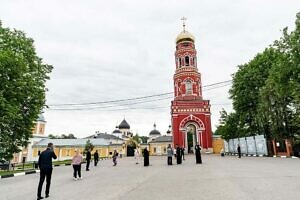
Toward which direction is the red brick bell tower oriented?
toward the camera

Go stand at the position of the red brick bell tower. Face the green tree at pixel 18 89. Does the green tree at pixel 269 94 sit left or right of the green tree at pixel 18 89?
left

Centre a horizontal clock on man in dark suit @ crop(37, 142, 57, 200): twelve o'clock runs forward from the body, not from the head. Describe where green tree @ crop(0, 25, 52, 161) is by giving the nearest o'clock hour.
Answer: The green tree is roughly at 10 o'clock from the man in dark suit.

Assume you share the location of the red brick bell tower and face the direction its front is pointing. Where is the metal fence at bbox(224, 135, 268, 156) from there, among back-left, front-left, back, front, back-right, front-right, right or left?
front-left

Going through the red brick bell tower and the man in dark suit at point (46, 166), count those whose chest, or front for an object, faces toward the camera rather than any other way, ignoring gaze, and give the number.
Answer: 1

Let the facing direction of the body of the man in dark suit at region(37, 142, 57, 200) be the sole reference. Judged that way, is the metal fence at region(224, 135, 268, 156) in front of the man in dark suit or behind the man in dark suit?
in front

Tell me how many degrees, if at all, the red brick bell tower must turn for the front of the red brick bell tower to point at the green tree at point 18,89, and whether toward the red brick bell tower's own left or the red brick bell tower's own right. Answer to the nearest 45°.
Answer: approximately 45° to the red brick bell tower's own right

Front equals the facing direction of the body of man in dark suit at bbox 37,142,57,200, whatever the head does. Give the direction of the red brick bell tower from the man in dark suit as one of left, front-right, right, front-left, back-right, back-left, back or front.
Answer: front

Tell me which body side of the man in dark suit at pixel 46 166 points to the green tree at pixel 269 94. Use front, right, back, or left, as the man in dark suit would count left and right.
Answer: front

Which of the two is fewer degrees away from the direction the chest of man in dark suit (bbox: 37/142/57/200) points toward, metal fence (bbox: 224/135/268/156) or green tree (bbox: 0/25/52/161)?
the metal fence

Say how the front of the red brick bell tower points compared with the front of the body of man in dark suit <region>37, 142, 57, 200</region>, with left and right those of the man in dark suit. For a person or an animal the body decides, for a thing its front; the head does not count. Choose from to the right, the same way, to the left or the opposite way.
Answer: the opposite way

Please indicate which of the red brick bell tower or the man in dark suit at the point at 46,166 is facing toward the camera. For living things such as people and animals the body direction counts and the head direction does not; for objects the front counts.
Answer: the red brick bell tower

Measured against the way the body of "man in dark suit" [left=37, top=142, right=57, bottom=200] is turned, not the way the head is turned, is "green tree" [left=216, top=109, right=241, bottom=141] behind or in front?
in front

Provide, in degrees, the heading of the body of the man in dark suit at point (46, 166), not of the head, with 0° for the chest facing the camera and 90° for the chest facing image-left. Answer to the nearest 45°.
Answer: approximately 225°
